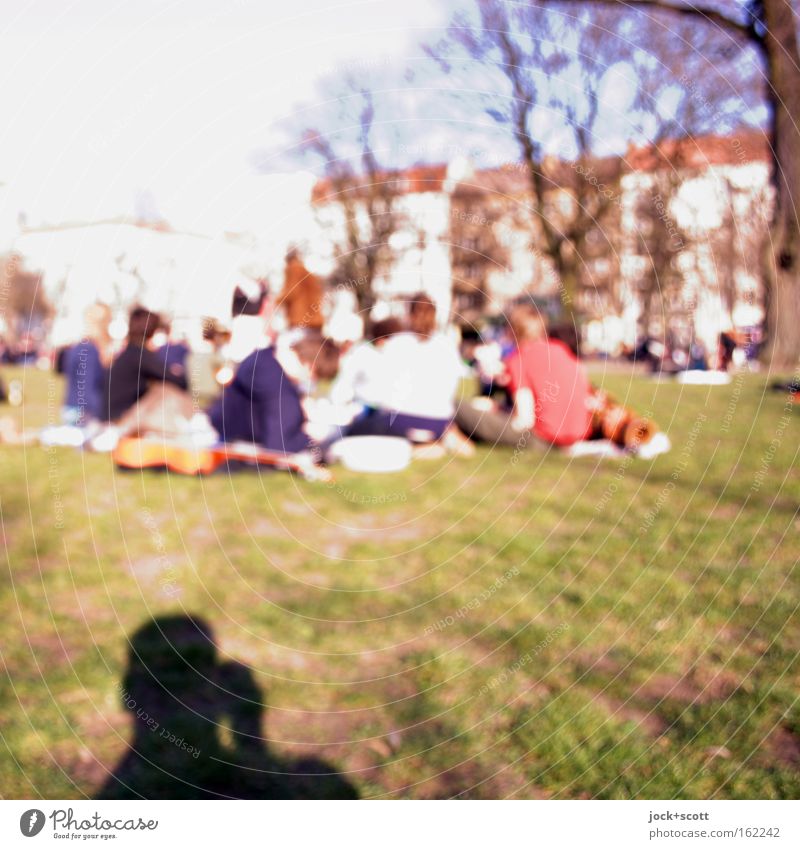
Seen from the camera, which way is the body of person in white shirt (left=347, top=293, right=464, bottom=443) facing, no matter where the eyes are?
away from the camera

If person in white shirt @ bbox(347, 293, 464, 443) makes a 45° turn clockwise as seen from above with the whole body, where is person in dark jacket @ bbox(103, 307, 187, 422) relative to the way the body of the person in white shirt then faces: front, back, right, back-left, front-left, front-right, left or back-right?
back-left

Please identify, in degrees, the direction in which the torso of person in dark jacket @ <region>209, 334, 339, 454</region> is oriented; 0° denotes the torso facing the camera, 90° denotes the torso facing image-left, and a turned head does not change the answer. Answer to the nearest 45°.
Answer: approximately 225°

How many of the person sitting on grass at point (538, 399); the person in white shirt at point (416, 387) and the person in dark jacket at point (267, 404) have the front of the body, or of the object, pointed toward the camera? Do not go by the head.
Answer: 0

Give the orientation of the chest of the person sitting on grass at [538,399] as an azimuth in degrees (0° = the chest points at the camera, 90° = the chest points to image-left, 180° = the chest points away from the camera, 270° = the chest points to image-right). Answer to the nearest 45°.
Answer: approximately 135°

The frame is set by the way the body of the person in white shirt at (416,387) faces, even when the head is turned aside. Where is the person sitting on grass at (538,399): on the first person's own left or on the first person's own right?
on the first person's own right

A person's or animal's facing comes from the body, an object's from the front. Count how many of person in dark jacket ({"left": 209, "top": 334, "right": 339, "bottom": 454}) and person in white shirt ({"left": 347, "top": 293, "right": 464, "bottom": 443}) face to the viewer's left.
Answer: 0

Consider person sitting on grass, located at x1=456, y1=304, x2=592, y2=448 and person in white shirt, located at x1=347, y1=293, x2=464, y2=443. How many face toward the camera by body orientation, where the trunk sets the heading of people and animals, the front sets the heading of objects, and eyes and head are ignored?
0

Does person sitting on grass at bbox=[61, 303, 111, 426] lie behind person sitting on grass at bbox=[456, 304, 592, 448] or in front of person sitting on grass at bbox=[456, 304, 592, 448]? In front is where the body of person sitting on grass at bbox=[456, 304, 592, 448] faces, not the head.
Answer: in front

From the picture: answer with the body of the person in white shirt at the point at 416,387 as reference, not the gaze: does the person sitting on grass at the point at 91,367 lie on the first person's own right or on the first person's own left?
on the first person's own left

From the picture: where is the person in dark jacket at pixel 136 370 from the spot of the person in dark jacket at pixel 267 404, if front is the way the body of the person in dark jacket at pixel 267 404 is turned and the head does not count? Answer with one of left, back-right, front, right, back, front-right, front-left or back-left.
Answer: left
